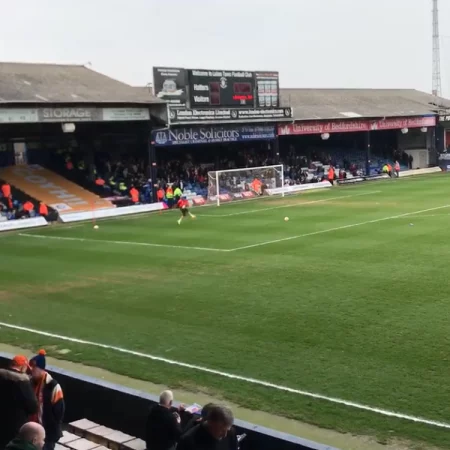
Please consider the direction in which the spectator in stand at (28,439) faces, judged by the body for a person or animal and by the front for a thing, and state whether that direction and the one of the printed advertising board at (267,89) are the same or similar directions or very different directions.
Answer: very different directions

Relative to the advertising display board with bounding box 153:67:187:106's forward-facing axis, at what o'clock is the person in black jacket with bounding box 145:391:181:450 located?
The person in black jacket is roughly at 12 o'clock from the advertising display board.

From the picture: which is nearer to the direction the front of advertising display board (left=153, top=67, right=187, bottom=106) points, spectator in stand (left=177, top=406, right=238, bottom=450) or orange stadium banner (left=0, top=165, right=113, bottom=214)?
the spectator in stand

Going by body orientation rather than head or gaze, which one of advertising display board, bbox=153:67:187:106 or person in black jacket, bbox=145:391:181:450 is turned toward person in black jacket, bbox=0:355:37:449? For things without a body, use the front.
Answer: the advertising display board

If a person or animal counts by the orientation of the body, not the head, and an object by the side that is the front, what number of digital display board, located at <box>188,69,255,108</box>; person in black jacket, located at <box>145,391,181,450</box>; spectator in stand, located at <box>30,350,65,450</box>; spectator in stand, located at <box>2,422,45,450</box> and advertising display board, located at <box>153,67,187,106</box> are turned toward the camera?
2

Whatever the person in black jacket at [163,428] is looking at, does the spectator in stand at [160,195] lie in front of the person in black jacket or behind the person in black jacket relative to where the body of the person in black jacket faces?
in front
